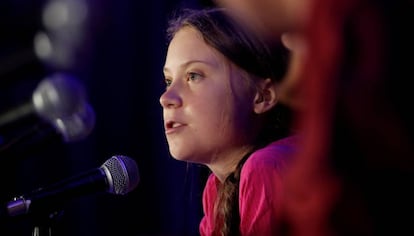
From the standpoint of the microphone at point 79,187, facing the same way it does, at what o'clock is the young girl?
The young girl is roughly at 11 o'clock from the microphone.

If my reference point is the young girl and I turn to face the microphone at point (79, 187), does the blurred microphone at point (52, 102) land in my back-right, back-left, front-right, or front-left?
front-right

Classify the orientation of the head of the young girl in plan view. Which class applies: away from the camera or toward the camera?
toward the camera

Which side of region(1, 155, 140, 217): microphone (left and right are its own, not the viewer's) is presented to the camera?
right
